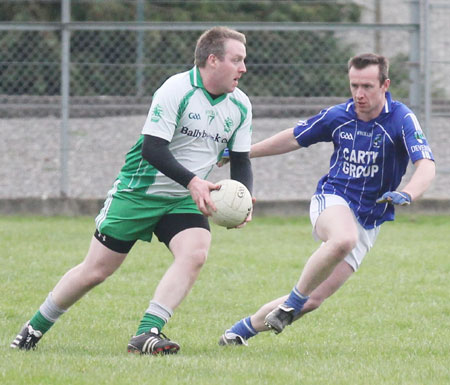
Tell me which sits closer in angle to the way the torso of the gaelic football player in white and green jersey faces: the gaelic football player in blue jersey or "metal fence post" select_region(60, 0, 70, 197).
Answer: the gaelic football player in blue jersey

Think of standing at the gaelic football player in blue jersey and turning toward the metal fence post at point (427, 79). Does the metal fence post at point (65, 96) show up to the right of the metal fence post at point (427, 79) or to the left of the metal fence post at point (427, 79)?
left

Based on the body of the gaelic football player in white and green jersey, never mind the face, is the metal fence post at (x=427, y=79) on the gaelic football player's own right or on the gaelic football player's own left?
on the gaelic football player's own left

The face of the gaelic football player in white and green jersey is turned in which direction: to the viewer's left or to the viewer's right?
to the viewer's right

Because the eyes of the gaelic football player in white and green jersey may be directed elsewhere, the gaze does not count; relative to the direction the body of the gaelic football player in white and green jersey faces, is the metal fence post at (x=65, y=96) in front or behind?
behind

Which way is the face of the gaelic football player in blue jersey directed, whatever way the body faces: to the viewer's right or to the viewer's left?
to the viewer's left

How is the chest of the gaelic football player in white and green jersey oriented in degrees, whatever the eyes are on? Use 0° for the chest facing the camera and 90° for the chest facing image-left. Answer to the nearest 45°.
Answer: approximately 315°

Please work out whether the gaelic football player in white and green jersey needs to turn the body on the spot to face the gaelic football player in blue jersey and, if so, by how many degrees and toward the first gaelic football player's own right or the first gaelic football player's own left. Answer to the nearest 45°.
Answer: approximately 45° to the first gaelic football player's own left
